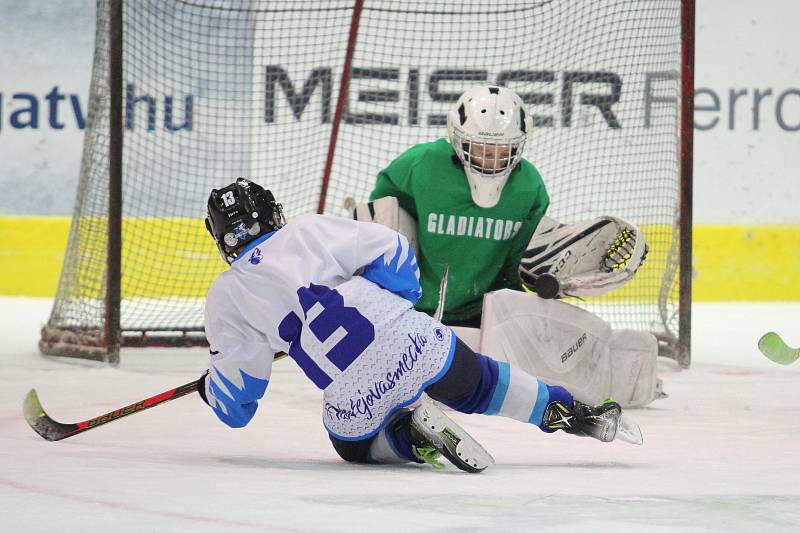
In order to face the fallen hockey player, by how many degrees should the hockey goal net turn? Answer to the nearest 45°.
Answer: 0° — it already faces them

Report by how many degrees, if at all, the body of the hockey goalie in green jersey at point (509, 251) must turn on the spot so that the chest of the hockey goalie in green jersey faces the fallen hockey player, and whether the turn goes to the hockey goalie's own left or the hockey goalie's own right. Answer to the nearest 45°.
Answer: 0° — they already face them

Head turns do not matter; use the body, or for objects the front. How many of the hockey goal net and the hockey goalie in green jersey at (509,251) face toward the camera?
2

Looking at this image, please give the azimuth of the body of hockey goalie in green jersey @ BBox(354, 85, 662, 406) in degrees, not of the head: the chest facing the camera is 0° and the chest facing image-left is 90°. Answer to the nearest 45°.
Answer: approximately 0°

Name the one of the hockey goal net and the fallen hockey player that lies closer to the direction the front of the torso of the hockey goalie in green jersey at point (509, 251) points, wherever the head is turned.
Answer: the fallen hockey player
